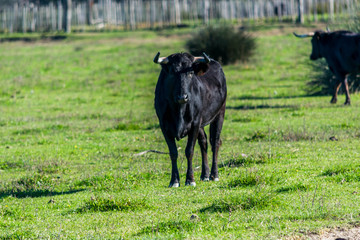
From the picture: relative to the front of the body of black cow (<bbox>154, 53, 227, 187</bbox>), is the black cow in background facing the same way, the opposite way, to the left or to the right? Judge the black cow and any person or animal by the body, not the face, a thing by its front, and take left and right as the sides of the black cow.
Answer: to the right

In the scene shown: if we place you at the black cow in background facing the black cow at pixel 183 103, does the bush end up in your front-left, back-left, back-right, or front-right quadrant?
back-right

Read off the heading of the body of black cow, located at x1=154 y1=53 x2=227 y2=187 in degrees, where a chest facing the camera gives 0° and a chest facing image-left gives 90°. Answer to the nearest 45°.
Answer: approximately 0°

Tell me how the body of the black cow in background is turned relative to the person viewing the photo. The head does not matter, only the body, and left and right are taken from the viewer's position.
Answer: facing to the left of the viewer

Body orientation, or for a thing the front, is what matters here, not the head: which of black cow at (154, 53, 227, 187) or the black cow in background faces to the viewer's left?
the black cow in background

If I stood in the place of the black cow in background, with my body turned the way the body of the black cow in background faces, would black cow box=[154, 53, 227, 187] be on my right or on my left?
on my left

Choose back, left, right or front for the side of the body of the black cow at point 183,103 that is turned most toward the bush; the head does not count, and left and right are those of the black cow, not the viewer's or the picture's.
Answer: back

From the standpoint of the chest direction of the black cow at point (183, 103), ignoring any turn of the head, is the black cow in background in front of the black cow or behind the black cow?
behind

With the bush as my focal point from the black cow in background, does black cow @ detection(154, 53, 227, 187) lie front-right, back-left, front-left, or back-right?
back-left

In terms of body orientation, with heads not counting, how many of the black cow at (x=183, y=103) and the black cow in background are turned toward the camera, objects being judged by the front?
1

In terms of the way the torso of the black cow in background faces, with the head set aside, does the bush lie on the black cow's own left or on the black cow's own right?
on the black cow's own right
